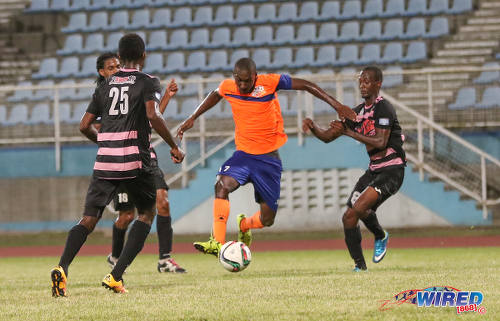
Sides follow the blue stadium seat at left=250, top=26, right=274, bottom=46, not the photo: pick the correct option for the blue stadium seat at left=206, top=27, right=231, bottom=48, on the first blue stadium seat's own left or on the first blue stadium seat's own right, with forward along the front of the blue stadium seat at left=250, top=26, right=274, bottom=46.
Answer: on the first blue stadium seat's own right

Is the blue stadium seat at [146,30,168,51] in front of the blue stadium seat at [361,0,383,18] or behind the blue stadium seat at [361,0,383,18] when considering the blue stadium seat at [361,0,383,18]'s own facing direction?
in front

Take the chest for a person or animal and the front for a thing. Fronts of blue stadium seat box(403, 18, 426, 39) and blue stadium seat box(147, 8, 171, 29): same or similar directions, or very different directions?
same or similar directions

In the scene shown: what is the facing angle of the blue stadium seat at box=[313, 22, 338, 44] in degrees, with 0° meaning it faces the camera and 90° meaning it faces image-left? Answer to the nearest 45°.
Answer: approximately 45°

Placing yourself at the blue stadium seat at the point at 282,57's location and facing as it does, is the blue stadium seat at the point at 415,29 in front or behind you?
behind

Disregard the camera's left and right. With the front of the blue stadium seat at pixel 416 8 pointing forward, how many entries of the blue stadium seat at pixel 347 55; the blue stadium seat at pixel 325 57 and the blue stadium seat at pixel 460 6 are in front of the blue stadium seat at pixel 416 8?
2

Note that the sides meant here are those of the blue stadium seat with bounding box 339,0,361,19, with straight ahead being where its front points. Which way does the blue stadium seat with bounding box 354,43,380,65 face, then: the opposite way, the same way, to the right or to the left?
the same way

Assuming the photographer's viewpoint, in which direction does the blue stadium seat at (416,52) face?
facing the viewer and to the left of the viewer

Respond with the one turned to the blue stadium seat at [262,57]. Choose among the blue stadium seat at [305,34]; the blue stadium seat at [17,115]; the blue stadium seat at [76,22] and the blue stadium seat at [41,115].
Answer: the blue stadium seat at [305,34]

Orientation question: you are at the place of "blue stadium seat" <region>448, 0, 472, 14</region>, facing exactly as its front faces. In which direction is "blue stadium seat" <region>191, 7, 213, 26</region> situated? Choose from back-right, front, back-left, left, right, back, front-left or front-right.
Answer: front-right

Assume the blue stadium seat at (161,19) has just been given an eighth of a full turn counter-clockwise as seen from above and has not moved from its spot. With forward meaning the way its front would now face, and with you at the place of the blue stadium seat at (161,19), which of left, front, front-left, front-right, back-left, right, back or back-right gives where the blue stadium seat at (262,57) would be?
front-left

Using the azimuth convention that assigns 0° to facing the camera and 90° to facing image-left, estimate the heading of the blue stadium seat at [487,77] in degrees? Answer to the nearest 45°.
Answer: approximately 45°

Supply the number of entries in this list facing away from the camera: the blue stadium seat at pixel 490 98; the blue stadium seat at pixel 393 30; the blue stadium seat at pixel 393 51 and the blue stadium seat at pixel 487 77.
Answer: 0

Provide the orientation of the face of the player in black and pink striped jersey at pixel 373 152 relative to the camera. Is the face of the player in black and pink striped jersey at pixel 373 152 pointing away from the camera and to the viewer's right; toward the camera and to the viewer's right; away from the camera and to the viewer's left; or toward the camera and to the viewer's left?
toward the camera and to the viewer's left

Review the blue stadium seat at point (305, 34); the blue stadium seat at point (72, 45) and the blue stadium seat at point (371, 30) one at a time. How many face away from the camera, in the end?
0

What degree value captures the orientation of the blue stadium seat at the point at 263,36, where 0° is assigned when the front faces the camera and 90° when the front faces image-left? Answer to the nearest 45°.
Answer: approximately 45°

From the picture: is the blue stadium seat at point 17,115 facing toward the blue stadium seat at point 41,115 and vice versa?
no

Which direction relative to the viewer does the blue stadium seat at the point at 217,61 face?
toward the camera

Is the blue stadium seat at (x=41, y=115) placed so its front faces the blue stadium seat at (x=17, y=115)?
no

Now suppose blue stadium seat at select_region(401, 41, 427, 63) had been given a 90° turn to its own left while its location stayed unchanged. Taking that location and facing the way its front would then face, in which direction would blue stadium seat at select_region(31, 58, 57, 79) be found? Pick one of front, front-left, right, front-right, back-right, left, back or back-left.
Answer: back-right

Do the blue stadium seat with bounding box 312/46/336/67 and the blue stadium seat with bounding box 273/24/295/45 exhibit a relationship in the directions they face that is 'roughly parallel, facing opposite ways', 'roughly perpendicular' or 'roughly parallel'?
roughly parallel

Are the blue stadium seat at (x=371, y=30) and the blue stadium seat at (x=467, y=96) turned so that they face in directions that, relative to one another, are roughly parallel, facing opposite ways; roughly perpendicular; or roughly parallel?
roughly parallel

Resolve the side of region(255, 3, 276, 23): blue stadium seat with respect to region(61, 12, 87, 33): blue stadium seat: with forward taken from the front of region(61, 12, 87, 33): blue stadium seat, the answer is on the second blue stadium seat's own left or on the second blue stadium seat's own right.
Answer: on the second blue stadium seat's own left

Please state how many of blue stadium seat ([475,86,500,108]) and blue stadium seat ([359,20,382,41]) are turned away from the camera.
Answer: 0
